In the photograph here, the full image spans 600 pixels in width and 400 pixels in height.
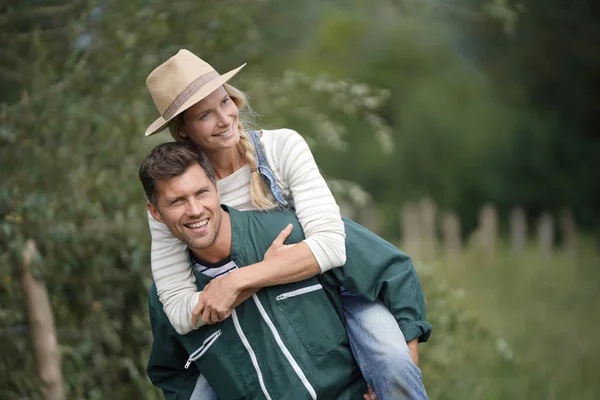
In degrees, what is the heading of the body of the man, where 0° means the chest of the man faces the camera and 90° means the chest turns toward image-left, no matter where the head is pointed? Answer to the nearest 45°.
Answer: approximately 0°

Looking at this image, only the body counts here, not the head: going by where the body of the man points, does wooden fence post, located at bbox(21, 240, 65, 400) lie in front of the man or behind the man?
behind

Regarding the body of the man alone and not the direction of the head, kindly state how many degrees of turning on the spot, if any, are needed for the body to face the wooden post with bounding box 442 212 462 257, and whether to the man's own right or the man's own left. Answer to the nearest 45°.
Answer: approximately 180°
